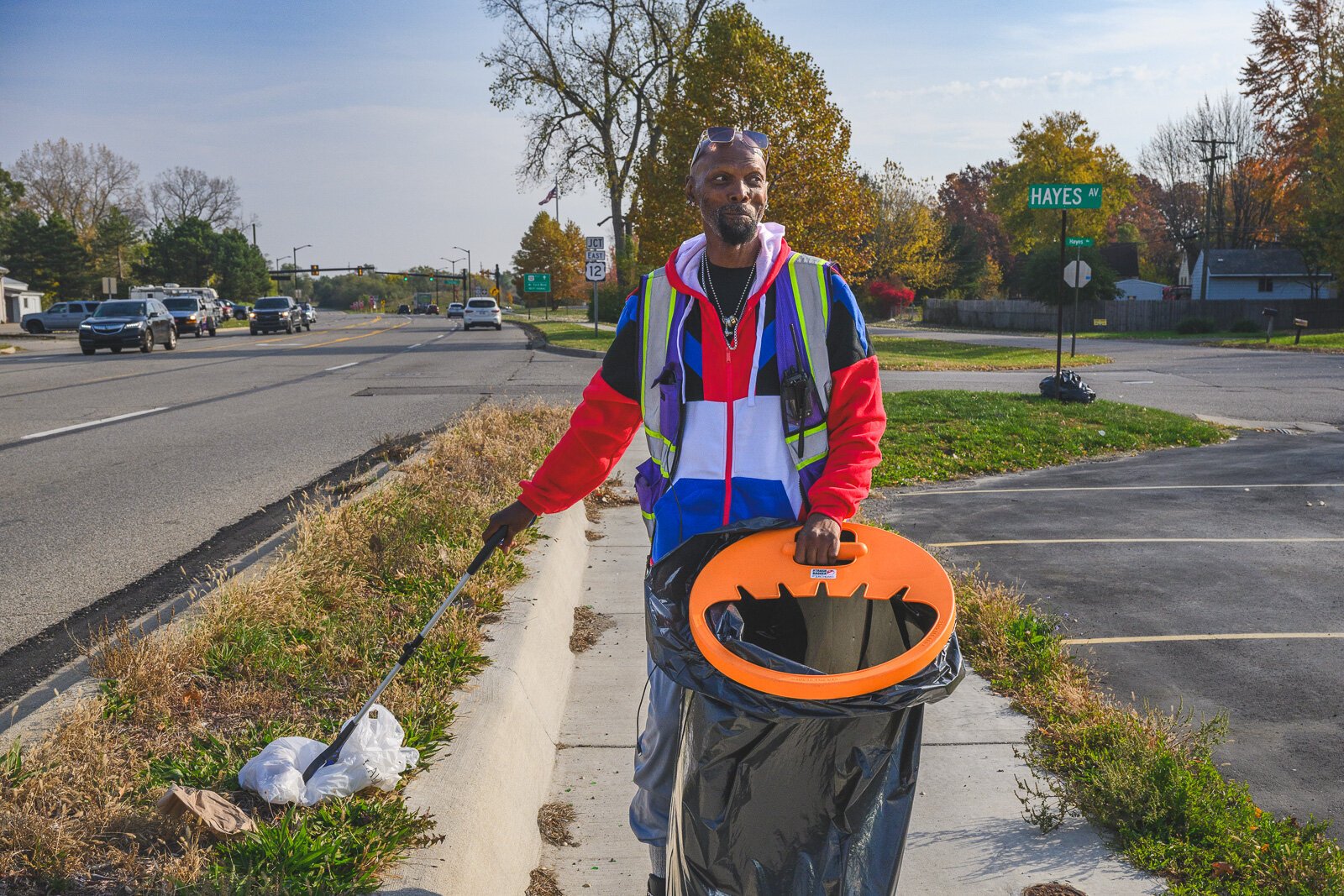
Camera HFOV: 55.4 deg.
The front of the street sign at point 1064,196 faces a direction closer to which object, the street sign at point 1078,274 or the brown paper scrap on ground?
the brown paper scrap on ground

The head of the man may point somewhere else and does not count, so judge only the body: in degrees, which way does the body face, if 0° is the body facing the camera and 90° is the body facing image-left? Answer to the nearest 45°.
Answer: approximately 0°

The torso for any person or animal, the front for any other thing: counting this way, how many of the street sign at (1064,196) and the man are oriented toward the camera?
2

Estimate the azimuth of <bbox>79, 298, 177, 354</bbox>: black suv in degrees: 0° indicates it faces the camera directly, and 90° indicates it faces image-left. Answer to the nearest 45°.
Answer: approximately 45°

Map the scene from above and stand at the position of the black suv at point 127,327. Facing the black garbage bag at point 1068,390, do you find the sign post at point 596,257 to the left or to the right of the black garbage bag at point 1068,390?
left

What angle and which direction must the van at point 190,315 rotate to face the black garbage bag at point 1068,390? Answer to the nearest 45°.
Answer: approximately 45° to its left

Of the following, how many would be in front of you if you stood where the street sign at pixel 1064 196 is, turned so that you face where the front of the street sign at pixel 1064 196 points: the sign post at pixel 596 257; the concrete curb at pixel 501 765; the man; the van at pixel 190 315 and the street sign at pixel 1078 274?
2

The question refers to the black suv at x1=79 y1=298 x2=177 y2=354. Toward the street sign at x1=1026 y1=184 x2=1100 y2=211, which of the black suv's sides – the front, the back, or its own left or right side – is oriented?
left
